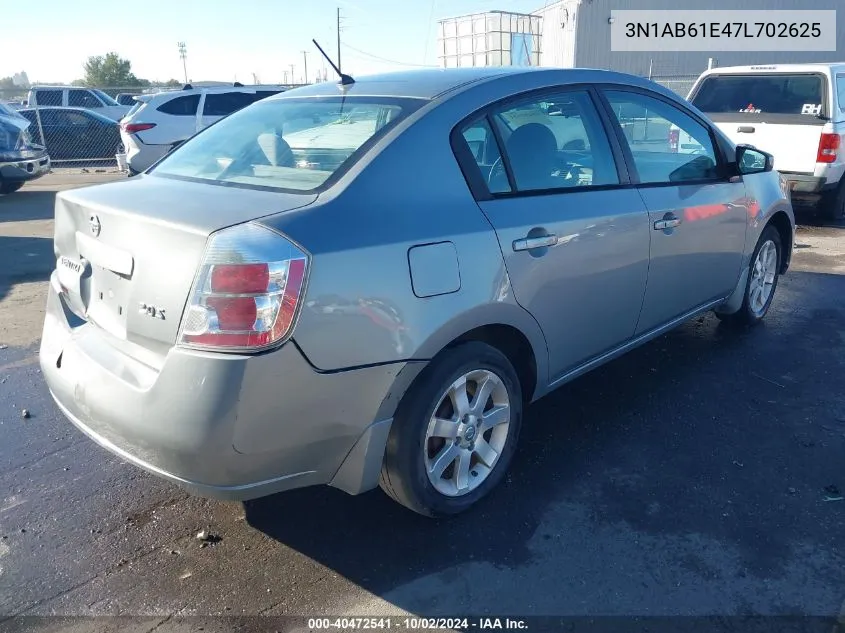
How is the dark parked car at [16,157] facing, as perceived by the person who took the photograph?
facing the viewer and to the right of the viewer

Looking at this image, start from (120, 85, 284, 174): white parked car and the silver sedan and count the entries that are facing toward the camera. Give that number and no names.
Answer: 0

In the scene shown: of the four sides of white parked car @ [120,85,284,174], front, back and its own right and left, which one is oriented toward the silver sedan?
right

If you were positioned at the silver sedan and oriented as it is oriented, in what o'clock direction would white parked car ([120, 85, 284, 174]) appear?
The white parked car is roughly at 10 o'clock from the silver sedan.

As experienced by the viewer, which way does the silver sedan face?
facing away from the viewer and to the right of the viewer

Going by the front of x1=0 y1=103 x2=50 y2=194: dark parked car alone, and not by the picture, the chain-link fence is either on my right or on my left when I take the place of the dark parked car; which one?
on my left

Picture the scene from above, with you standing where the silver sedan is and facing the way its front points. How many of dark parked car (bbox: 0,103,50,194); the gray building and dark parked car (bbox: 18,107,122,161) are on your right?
0

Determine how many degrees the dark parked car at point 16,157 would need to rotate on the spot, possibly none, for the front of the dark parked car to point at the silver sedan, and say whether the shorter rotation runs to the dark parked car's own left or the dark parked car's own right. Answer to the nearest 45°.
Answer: approximately 45° to the dark parked car's own right

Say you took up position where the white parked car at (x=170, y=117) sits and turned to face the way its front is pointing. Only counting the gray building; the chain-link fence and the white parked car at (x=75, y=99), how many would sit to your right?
0

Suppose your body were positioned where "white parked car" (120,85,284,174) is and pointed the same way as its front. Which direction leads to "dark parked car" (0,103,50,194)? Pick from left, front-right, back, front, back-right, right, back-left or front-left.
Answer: back

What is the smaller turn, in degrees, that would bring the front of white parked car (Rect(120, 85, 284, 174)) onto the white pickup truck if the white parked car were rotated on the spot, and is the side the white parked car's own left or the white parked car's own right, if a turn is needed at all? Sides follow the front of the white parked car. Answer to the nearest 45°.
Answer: approximately 45° to the white parked car's own right

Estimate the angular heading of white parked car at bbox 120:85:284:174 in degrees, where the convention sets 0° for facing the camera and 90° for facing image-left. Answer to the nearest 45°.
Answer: approximately 270°
